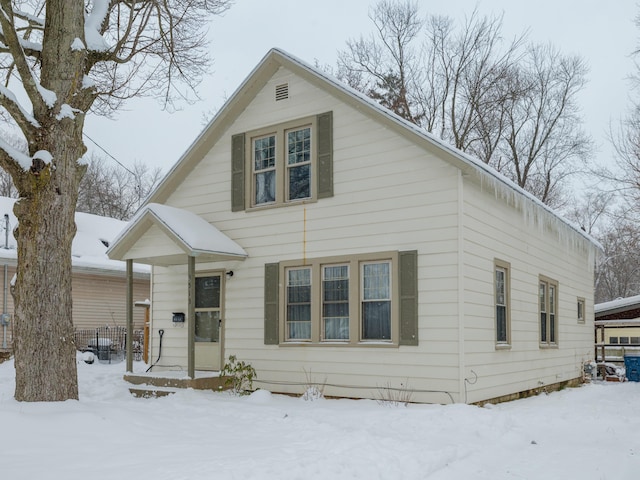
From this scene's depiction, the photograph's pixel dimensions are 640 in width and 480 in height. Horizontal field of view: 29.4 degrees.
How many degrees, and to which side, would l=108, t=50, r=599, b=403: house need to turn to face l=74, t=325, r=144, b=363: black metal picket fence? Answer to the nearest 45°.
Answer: approximately 90° to its right

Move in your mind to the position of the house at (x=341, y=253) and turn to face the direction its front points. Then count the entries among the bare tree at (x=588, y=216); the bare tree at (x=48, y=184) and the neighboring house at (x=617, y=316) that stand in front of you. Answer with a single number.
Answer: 1

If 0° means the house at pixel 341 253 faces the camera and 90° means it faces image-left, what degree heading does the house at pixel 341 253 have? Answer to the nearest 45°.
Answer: approximately 45°

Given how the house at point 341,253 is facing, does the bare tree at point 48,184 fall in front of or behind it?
in front

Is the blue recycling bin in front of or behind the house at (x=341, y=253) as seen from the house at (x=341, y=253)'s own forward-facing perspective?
behind

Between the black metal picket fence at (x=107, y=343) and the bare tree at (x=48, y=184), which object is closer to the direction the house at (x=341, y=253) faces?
the bare tree

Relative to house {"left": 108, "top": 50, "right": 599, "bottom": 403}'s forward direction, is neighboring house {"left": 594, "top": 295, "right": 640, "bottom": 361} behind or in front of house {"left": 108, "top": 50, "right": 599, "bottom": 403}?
behind

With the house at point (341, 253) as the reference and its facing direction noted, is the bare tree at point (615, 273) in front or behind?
behind
